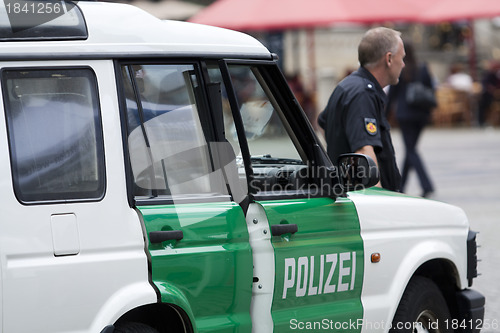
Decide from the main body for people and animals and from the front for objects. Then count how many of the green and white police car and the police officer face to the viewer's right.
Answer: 2

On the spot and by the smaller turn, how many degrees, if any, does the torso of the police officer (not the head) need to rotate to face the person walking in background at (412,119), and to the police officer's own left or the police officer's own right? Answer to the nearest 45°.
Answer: approximately 90° to the police officer's own left

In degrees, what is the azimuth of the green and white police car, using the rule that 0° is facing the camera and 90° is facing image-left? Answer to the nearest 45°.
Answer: approximately 270°

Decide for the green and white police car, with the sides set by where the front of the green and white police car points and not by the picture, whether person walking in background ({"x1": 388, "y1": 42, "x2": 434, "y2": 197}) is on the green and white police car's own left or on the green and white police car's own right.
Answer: on the green and white police car's own left

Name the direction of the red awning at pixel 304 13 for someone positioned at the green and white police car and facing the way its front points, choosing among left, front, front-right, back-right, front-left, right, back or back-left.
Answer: left

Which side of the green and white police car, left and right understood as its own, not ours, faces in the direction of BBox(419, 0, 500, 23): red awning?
left

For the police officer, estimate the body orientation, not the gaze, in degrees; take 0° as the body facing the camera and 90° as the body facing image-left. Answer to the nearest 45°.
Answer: approximately 270°
